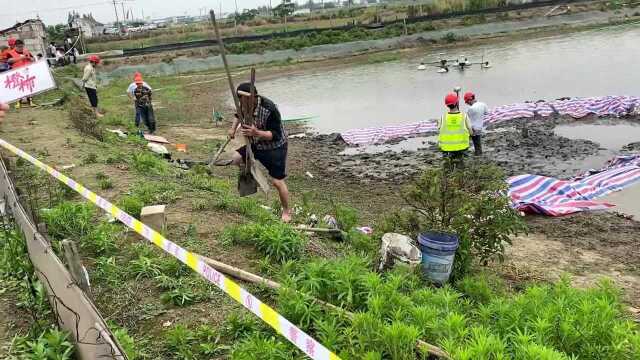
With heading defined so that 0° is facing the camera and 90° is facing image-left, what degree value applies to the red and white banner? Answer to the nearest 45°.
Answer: approximately 0°

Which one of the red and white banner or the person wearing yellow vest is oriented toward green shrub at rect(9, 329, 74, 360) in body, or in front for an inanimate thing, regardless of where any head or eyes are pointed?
the red and white banner

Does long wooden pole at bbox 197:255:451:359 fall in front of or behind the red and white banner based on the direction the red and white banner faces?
in front
